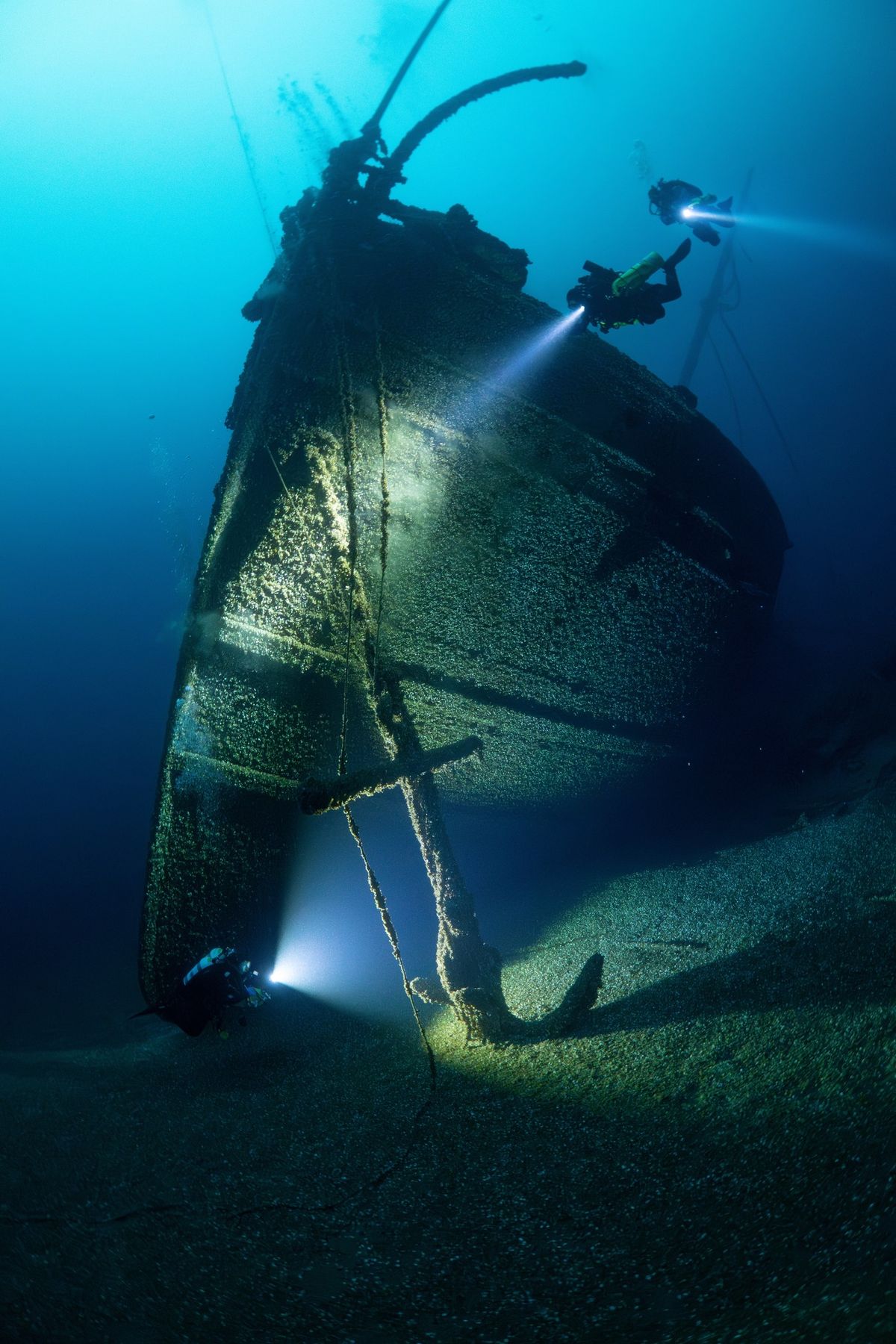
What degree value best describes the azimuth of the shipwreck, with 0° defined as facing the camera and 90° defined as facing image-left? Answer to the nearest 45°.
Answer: approximately 45°
